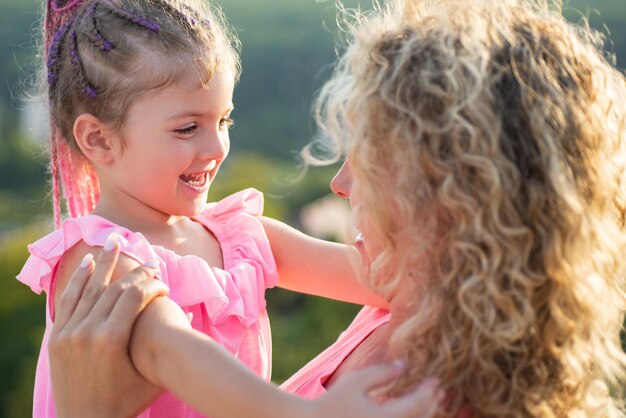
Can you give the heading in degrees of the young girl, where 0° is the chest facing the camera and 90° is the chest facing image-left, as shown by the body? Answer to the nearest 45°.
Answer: approximately 315°

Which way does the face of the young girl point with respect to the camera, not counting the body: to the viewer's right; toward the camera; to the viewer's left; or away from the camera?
to the viewer's right
